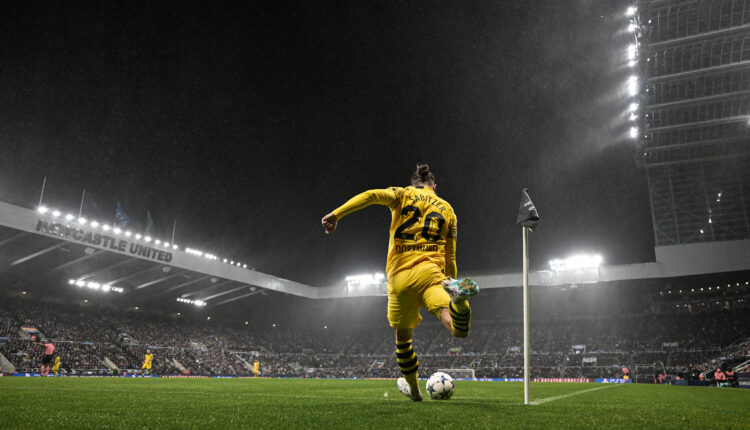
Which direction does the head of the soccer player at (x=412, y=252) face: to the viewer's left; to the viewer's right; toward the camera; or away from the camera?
away from the camera

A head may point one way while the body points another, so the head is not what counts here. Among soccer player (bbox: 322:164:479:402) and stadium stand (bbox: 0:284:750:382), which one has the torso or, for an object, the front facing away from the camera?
the soccer player

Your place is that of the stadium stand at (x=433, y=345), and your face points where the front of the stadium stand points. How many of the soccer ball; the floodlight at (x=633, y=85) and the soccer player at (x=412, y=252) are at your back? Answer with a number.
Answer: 0

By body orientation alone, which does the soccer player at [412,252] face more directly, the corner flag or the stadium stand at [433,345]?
the stadium stand

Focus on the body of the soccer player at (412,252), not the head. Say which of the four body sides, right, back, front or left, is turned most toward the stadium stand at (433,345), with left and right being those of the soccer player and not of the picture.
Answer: front

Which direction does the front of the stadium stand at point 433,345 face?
toward the camera

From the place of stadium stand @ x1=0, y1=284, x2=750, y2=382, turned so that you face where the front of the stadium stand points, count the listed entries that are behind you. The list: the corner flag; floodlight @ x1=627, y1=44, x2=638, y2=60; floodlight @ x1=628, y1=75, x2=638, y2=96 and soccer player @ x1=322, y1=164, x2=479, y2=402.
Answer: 0

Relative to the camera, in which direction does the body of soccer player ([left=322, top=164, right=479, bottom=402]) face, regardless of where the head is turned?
away from the camera

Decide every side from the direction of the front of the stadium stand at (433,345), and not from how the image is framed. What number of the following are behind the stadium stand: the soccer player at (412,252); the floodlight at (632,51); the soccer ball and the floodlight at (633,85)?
0

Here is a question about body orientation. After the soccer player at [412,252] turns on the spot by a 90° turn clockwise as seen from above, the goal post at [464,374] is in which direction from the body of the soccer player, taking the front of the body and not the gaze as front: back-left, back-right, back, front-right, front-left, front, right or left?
left

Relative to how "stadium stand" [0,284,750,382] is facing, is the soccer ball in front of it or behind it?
in front

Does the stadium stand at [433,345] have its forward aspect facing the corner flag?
yes

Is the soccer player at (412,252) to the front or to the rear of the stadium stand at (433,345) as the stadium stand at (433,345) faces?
to the front

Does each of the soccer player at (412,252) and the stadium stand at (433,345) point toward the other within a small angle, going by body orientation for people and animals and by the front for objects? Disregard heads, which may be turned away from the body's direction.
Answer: yes

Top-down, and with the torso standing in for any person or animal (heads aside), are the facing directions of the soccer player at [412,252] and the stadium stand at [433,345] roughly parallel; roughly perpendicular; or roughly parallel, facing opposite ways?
roughly parallel, facing opposite ways

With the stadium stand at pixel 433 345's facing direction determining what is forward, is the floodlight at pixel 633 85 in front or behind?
in front

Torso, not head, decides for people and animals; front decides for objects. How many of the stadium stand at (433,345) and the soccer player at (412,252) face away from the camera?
1
